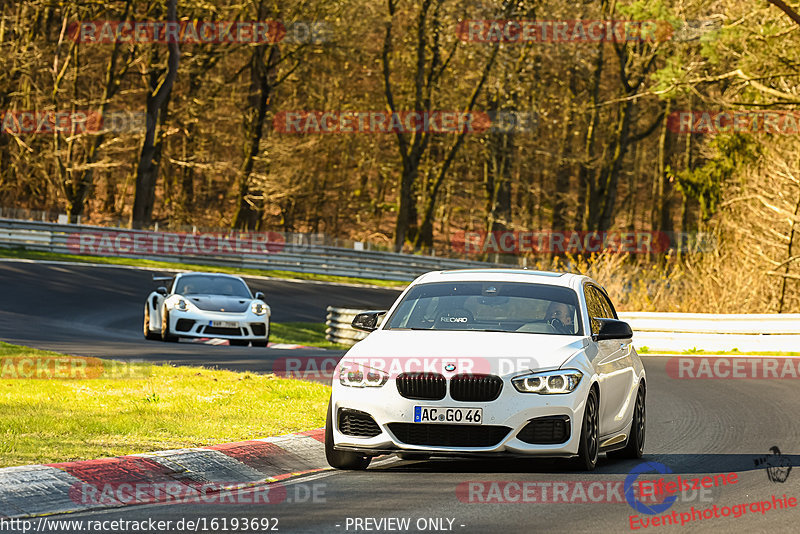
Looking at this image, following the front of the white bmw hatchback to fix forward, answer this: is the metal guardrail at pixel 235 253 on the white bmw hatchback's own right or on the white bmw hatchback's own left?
on the white bmw hatchback's own right

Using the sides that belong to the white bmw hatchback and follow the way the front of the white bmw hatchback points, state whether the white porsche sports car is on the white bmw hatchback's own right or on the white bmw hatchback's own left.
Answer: on the white bmw hatchback's own right

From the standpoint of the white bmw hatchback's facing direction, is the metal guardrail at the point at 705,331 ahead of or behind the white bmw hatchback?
behind

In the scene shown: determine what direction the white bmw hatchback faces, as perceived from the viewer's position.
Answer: facing the viewer and to the left of the viewer
